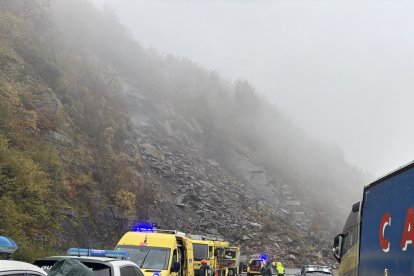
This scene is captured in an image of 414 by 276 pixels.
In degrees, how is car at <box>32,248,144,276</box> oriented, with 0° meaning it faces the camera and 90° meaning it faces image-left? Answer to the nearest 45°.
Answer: approximately 225°

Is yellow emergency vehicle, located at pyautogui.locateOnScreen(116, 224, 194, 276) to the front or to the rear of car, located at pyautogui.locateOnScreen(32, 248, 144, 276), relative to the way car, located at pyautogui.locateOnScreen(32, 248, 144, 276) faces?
to the front

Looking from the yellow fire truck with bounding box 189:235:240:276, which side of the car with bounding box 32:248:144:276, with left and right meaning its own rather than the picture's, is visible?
front

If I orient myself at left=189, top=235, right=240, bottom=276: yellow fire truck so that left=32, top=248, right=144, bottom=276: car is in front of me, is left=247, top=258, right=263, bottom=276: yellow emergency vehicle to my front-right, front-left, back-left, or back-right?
back-left

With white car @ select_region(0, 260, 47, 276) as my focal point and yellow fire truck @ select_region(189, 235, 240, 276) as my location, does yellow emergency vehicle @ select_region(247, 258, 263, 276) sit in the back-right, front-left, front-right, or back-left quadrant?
back-left

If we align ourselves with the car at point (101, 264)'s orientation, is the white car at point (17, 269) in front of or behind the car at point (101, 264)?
behind

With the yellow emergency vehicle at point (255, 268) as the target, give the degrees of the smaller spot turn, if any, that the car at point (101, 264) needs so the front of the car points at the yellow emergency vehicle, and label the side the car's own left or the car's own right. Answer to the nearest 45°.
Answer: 0° — it already faces it
